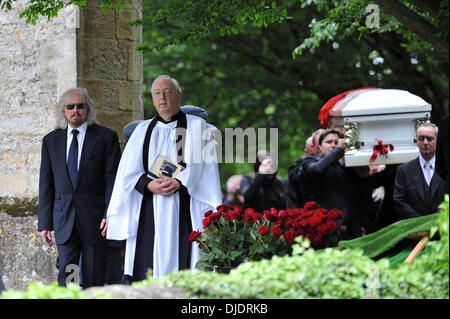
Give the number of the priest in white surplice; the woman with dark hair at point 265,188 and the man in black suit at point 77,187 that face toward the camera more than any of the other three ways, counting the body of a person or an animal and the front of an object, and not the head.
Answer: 3

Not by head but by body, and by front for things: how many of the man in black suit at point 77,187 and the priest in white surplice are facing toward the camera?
2

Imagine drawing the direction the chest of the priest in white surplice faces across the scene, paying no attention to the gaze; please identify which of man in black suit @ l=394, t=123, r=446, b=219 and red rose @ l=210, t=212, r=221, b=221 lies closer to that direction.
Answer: the red rose

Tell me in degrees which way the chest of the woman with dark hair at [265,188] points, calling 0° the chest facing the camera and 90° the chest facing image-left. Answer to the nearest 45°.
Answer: approximately 0°

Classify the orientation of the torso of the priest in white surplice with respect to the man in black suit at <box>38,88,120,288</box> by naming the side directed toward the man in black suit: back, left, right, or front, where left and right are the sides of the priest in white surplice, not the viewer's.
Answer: right
